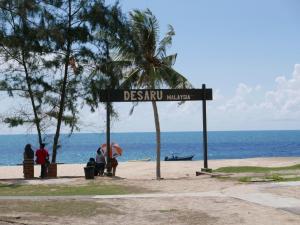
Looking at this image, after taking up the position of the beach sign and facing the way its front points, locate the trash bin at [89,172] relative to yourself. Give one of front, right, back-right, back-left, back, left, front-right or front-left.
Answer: front-right

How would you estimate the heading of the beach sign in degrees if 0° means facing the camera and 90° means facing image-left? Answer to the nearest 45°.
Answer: approximately 0°

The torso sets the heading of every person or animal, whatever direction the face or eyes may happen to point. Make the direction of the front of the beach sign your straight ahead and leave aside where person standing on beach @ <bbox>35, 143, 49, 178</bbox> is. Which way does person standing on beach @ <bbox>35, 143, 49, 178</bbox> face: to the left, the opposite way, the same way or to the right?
the opposite way

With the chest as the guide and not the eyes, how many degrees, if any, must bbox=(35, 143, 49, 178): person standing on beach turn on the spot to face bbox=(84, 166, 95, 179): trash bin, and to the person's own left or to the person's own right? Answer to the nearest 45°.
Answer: approximately 135° to the person's own right

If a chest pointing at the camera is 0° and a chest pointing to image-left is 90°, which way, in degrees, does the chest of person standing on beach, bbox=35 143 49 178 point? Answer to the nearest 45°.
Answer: approximately 180°

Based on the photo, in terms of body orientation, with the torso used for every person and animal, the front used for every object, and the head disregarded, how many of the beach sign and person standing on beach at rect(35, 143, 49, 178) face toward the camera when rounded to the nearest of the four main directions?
1
